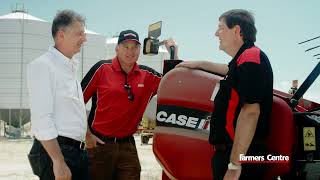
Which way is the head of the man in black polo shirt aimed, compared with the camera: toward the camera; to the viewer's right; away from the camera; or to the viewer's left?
to the viewer's left

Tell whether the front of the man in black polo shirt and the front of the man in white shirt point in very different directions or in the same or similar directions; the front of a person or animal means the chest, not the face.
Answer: very different directions

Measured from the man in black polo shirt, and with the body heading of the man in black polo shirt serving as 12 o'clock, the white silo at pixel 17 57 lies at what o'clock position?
The white silo is roughly at 2 o'clock from the man in black polo shirt.

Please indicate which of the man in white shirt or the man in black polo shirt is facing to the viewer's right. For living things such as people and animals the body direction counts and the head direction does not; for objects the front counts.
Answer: the man in white shirt

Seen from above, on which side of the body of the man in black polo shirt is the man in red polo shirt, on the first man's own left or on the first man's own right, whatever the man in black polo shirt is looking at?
on the first man's own right

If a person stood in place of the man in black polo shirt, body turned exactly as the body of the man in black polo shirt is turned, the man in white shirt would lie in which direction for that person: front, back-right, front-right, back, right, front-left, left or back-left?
front

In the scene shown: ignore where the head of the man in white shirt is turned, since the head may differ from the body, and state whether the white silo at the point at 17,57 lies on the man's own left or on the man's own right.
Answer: on the man's own left

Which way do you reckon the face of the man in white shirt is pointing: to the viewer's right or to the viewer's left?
to the viewer's right

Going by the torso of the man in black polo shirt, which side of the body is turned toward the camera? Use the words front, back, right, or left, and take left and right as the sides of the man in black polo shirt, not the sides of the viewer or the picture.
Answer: left
